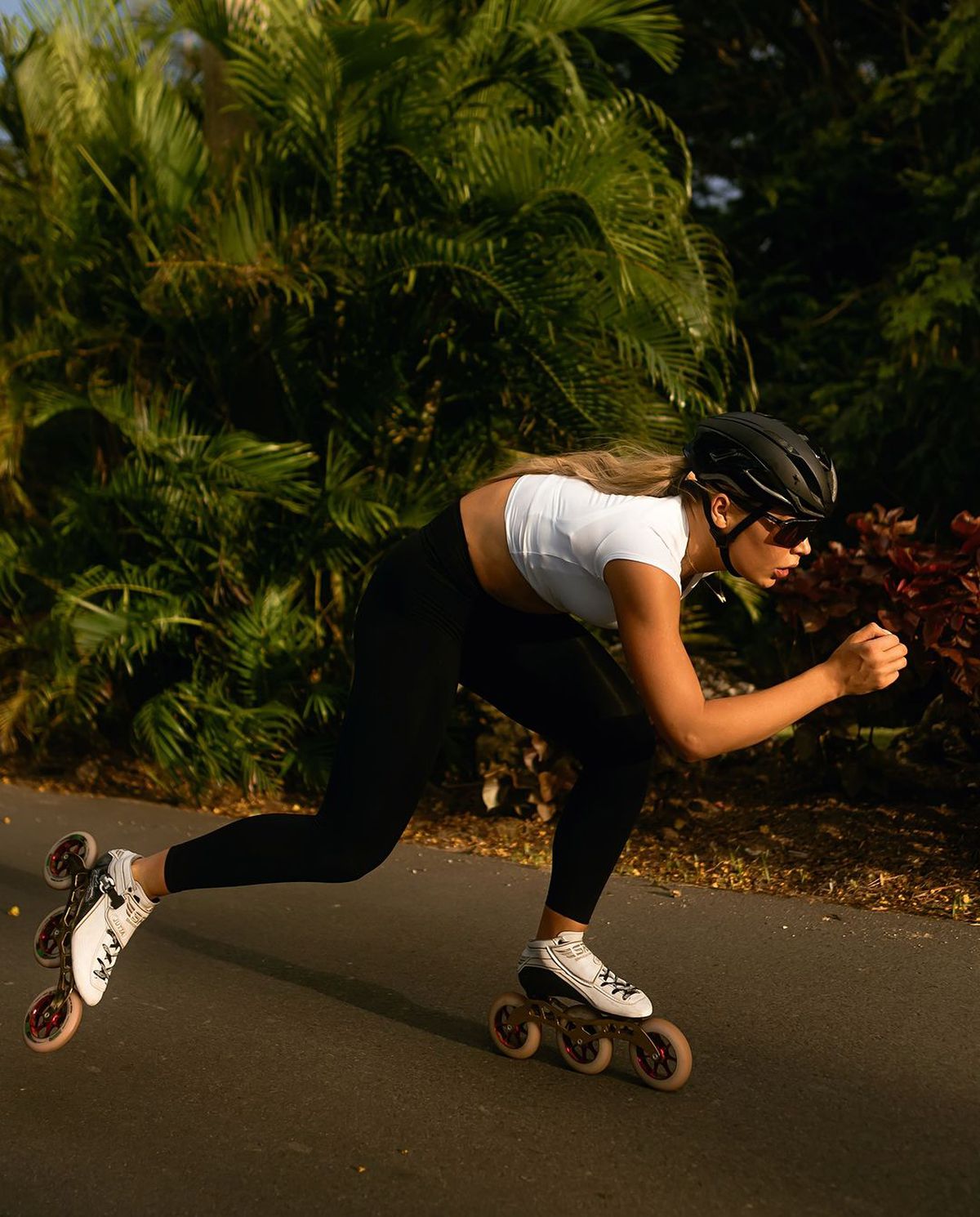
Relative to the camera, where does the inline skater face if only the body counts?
to the viewer's right

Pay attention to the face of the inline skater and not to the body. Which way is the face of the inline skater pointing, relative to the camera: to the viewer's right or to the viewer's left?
to the viewer's right
